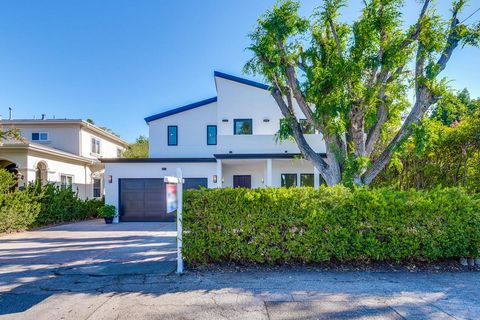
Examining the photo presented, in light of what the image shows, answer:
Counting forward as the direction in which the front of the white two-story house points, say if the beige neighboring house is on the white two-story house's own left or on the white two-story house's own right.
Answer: on the white two-story house's own right

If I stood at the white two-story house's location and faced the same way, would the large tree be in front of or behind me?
in front

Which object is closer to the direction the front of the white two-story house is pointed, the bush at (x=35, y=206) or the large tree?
the large tree

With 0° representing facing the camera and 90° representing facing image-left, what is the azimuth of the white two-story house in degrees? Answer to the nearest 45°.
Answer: approximately 0°

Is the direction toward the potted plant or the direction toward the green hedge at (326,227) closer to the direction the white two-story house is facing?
the green hedge

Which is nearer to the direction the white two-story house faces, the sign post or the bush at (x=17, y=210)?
the sign post

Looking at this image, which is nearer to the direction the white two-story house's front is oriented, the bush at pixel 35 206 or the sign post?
the sign post

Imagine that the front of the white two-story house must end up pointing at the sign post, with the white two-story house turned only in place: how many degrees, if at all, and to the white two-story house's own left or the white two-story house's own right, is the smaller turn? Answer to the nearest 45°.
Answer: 0° — it already faces it

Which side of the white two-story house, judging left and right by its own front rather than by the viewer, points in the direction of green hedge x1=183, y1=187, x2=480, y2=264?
front
